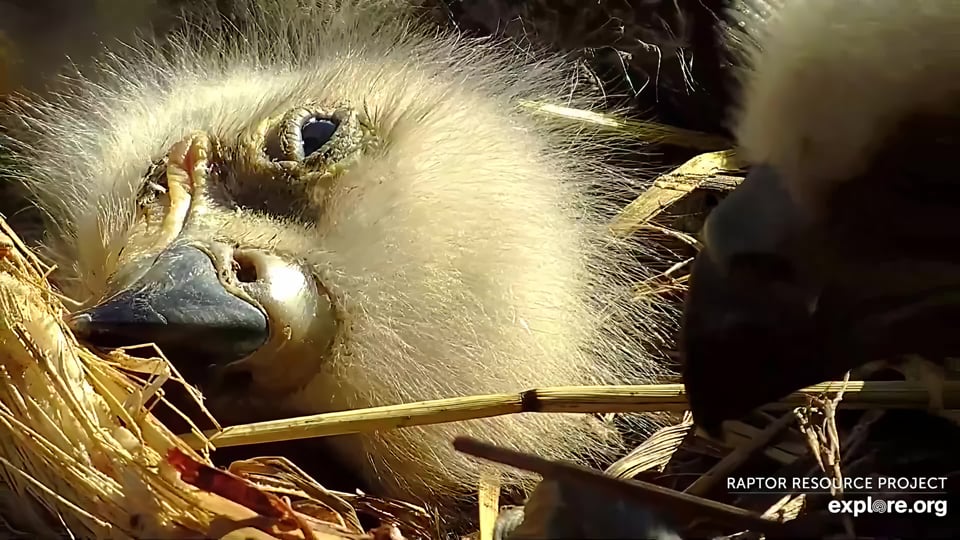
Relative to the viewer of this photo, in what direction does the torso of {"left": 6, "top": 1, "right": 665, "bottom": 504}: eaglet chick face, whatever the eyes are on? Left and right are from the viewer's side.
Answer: facing the viewer and to the left of the viewer
